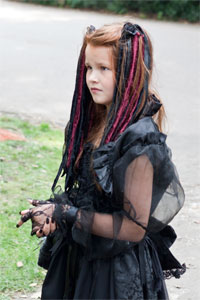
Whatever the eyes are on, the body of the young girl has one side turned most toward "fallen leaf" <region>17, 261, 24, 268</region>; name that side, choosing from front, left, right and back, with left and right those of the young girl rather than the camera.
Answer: right

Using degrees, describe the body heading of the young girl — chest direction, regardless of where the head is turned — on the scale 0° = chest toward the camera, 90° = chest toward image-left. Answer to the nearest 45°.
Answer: approximately 45°
